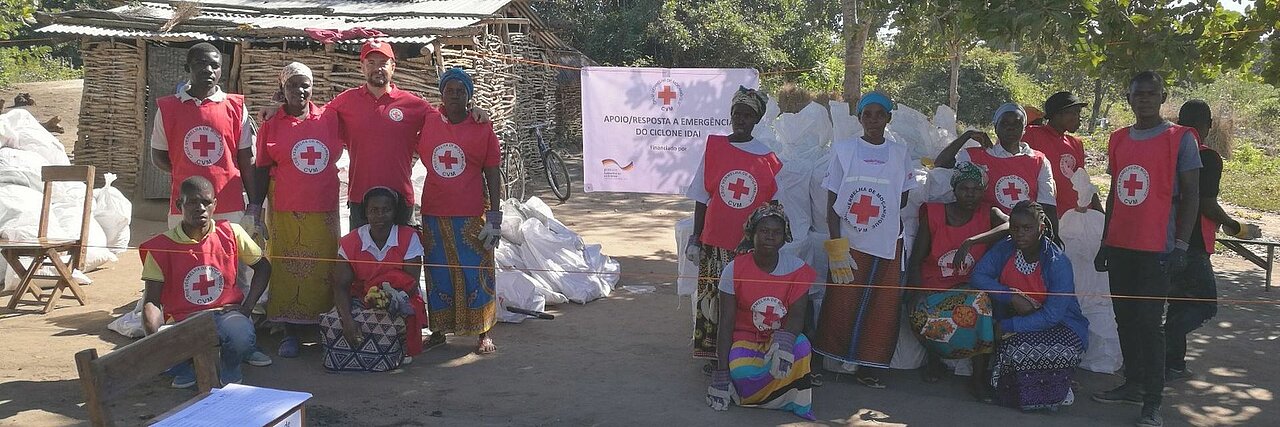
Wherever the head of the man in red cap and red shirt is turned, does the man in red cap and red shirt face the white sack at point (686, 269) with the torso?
no

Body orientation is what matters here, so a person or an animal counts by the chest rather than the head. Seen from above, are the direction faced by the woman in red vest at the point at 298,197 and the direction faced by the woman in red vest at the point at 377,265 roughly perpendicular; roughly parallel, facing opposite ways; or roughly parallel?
roughly parallel

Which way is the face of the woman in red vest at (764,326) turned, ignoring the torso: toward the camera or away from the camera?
toward the camera

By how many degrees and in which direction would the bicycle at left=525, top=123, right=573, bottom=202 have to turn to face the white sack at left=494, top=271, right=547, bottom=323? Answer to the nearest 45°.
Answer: approximately 45° to its right

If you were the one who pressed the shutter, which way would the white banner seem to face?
facing the viewer

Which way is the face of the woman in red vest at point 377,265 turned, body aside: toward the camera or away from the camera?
toward the camera

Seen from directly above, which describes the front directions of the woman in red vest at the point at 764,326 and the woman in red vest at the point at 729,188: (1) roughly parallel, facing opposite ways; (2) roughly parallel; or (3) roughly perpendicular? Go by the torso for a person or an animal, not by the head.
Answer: roughly parallel

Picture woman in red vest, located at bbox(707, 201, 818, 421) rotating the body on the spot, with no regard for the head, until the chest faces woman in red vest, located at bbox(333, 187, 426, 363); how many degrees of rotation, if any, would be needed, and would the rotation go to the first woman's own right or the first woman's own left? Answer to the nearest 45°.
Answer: approximately 90° to the first woman's own right

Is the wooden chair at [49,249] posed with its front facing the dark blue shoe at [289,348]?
no

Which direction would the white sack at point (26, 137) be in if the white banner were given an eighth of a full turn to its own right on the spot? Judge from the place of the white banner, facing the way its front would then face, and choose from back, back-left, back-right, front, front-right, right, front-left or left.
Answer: front-right

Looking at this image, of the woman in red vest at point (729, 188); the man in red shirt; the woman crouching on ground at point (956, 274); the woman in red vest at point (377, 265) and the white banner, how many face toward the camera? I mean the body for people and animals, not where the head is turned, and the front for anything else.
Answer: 5

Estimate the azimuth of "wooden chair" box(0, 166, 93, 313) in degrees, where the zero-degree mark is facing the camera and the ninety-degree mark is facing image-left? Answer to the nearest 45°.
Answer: approximately 45°

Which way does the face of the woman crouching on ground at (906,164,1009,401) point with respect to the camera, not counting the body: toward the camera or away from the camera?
toward the camera

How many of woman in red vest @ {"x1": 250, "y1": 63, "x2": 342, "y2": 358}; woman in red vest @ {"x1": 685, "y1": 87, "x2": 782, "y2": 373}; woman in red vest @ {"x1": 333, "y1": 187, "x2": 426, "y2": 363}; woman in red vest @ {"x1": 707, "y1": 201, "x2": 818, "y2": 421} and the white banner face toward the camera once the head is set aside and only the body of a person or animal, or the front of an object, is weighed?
5

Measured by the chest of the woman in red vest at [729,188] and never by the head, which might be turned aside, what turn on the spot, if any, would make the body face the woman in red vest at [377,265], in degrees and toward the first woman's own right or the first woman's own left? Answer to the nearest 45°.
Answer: approximately 90° to the first woman's own right

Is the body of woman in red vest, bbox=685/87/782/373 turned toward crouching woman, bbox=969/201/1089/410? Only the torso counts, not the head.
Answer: no

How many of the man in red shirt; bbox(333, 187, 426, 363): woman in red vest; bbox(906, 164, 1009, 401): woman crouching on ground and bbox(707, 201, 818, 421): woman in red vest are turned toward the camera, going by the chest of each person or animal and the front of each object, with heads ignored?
4

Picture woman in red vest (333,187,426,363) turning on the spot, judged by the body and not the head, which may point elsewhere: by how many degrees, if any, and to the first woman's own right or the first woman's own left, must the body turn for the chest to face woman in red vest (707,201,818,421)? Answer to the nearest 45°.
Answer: approximately 45° to the first woman's own left
